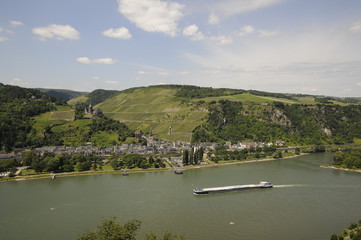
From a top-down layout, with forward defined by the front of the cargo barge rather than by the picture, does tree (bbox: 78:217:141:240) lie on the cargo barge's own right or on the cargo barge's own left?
on the cargo barge's own left

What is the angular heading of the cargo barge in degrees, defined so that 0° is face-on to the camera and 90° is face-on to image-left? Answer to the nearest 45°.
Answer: approximately 90°
